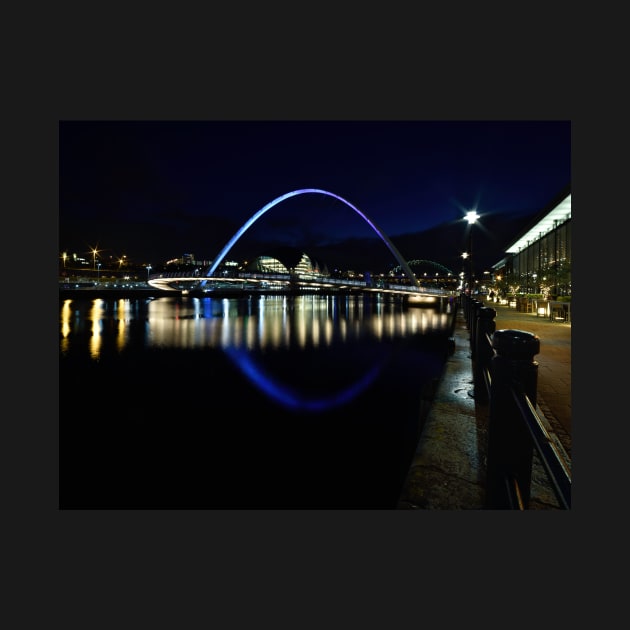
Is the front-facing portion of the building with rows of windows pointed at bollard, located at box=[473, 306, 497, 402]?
no

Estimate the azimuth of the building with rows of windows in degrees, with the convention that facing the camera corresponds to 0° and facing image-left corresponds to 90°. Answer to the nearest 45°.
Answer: approximately 90°

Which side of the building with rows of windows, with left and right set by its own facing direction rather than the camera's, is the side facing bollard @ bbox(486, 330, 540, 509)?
left
